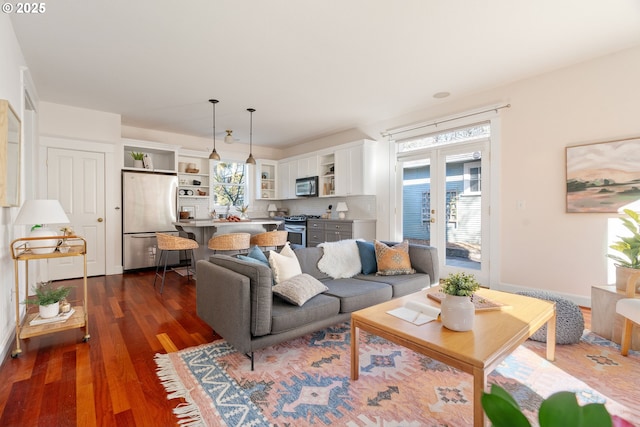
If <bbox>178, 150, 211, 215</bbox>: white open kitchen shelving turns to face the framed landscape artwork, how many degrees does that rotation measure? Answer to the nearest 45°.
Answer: approximately 45° to its left

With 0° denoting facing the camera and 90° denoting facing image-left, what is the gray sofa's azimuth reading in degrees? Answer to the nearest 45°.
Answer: approximately 315°

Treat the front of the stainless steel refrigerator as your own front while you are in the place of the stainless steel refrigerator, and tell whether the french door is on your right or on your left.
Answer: on your left

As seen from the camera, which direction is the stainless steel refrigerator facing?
toward the camera

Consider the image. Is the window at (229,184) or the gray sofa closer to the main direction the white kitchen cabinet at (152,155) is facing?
the gray sofa

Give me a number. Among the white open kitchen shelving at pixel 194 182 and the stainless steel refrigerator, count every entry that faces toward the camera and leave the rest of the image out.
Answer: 2

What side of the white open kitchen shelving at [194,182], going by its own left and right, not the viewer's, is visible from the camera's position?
front

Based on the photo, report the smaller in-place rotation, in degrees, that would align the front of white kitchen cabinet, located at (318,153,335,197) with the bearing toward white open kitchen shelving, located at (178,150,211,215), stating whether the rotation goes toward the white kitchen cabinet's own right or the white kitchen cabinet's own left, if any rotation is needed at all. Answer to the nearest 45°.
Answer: approximately 45° to the white kitchen cabinet's own right

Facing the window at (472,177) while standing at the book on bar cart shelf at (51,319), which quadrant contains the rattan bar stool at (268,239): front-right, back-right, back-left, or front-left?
front-left

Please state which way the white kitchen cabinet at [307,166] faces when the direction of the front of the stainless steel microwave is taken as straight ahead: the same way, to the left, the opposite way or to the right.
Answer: the same way

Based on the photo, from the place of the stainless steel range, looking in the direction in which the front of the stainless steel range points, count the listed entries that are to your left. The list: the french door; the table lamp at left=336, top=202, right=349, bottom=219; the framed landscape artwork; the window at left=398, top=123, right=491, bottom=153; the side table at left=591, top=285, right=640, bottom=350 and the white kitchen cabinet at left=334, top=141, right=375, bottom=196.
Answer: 6

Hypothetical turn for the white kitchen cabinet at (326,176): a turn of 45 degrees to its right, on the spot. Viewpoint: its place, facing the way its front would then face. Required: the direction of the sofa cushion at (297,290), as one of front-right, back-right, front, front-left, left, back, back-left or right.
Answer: left

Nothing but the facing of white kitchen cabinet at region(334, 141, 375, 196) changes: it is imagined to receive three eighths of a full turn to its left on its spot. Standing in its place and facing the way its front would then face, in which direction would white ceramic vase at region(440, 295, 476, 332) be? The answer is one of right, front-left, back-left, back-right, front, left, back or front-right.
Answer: right

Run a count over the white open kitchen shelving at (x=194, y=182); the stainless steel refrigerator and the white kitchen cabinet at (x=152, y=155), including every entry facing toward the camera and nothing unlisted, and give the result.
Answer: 3

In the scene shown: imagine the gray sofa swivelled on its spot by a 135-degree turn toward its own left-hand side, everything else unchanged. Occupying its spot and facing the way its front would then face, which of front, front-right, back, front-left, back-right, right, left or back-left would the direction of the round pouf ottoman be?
right

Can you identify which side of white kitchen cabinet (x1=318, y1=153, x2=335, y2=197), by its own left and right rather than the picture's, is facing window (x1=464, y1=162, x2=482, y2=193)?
left

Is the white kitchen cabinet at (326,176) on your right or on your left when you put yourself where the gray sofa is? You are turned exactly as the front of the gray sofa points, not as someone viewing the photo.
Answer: on your left
